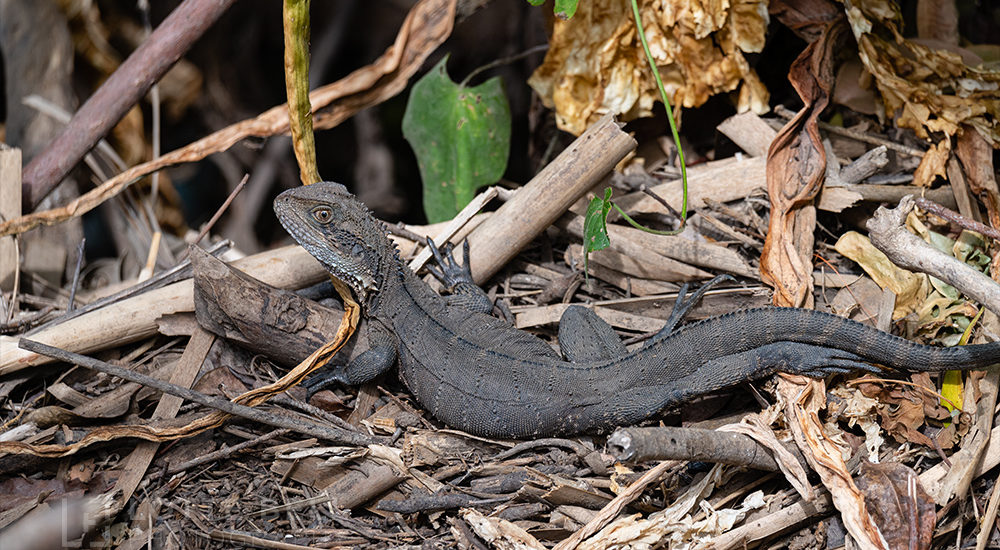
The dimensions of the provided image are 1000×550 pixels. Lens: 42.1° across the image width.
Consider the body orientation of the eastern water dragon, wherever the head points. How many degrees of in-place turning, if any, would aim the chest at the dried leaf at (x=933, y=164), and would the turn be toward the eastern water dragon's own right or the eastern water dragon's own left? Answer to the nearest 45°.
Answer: approximately 180°

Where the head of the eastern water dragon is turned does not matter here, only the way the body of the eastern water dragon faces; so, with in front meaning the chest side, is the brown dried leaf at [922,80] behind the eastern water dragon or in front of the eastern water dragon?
behind

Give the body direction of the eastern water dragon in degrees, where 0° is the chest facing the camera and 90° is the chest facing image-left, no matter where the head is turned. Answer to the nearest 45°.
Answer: approximately 90°

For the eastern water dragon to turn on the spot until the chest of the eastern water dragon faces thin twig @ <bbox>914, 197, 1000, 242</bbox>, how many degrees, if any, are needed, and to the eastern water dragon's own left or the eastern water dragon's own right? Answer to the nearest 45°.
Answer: approximately 180°

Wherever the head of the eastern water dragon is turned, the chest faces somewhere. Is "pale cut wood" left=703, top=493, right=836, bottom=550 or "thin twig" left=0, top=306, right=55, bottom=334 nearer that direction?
the thin twig

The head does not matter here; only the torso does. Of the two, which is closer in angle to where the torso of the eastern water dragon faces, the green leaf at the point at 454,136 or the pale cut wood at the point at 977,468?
the green leaf

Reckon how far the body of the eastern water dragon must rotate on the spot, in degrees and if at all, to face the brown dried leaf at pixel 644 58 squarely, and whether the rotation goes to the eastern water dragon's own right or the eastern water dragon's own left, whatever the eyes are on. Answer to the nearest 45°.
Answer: approximately 135° to the eastern water dragon's own right

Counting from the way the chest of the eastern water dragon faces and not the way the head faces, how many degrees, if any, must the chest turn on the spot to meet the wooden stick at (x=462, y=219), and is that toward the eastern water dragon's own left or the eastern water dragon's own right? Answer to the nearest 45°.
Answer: approximately 90° to the eastern water dragon's own right

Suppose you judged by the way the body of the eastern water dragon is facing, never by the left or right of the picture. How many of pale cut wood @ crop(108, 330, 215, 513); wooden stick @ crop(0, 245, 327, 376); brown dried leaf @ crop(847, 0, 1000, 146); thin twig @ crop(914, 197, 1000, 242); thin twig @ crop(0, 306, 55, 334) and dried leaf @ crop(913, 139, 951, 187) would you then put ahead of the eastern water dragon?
3

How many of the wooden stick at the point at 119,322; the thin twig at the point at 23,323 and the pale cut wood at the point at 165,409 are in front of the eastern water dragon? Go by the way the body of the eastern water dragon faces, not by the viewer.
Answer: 3

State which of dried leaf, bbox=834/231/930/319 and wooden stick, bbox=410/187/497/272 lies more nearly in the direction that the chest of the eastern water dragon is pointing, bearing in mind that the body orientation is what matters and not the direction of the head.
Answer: the wooden stick

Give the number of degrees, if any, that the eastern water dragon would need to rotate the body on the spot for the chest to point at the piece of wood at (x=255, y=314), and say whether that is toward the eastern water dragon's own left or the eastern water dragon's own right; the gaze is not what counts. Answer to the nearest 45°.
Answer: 0° — it already faces it

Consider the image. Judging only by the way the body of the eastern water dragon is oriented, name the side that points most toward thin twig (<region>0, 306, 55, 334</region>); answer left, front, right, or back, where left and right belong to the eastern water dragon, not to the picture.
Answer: front

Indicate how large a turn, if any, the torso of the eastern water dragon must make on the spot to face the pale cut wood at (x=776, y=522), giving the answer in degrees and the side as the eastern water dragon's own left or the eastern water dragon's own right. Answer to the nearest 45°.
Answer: approximately 135° to the eastern water dragon's own left
